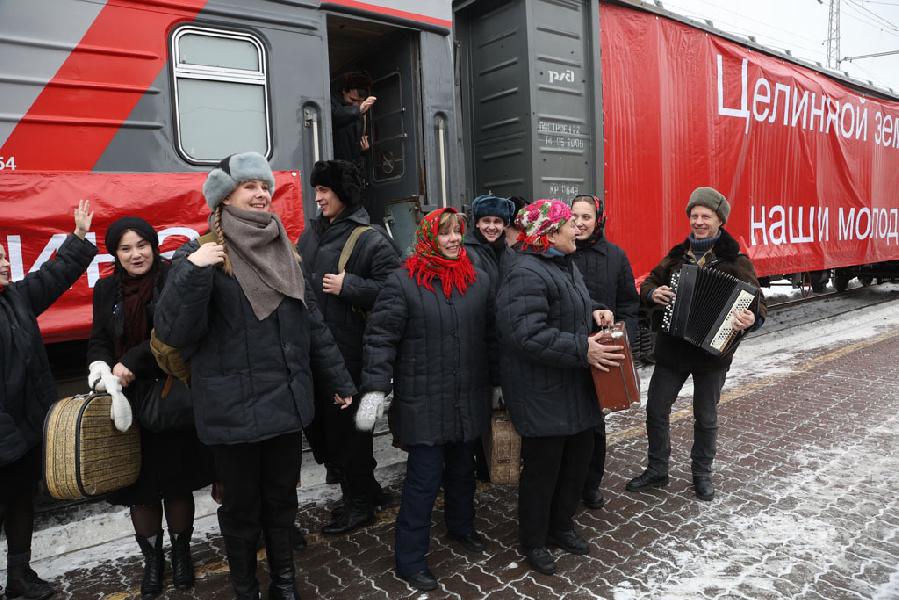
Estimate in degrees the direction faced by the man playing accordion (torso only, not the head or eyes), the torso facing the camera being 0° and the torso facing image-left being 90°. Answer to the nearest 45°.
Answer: approximately 0°

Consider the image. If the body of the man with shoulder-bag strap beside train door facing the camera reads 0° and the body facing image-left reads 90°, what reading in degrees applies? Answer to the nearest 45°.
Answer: approximately 45°

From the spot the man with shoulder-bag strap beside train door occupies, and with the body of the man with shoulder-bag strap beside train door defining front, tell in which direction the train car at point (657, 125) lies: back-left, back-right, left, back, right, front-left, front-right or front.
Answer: back

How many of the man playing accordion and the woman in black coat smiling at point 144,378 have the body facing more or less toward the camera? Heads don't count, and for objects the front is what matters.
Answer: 2

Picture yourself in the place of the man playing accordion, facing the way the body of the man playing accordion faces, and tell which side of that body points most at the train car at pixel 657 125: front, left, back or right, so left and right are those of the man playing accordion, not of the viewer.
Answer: back

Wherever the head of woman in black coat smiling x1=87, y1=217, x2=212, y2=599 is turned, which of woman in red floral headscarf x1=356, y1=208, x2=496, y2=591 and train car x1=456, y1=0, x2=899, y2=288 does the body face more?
the woman in red floral headscarf

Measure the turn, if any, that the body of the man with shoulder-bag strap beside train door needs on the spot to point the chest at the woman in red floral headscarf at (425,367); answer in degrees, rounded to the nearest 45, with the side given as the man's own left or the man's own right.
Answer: approximately 90° to the man's own left

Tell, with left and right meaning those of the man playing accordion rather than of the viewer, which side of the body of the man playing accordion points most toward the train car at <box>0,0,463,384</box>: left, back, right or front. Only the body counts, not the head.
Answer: right

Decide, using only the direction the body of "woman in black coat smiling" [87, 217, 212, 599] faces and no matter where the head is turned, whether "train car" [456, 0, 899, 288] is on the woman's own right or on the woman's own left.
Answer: on the woman's own left

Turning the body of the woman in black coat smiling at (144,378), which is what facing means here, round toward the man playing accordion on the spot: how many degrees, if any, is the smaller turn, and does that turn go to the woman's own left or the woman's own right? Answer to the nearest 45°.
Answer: approximately 90° to the woman's own left
